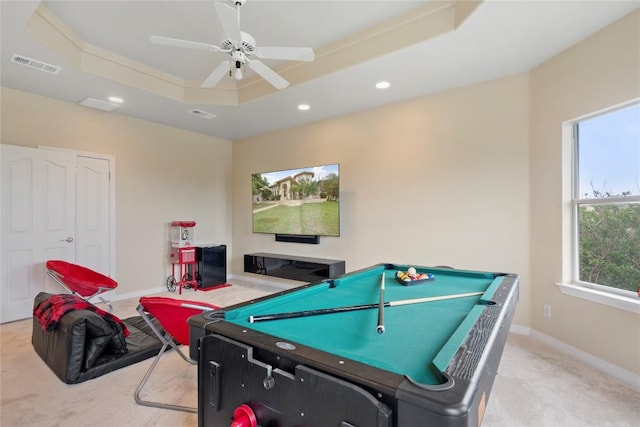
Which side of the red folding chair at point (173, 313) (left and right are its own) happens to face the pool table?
right

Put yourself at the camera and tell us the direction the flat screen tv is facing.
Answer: facing the viewer and to the left of the viewer

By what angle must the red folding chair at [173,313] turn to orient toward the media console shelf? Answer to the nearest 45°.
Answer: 0° — it already faces it

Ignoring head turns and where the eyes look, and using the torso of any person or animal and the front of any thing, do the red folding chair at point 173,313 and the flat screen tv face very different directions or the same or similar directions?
very different directions

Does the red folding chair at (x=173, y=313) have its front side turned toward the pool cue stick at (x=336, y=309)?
no

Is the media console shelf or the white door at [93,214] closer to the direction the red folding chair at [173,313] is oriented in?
the media console shelf

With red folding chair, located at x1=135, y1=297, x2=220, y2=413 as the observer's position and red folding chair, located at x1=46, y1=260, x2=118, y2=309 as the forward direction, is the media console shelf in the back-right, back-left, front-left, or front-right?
front-right

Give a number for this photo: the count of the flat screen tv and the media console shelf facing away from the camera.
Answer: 0

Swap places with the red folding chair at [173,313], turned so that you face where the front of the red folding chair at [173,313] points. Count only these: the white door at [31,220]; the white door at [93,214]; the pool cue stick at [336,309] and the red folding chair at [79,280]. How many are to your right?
1

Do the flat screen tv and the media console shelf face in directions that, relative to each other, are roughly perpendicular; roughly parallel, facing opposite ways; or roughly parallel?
roughly parallel

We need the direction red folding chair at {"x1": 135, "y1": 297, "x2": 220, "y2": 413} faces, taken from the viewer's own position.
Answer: facing away from the viewer and to the right of the viewer
